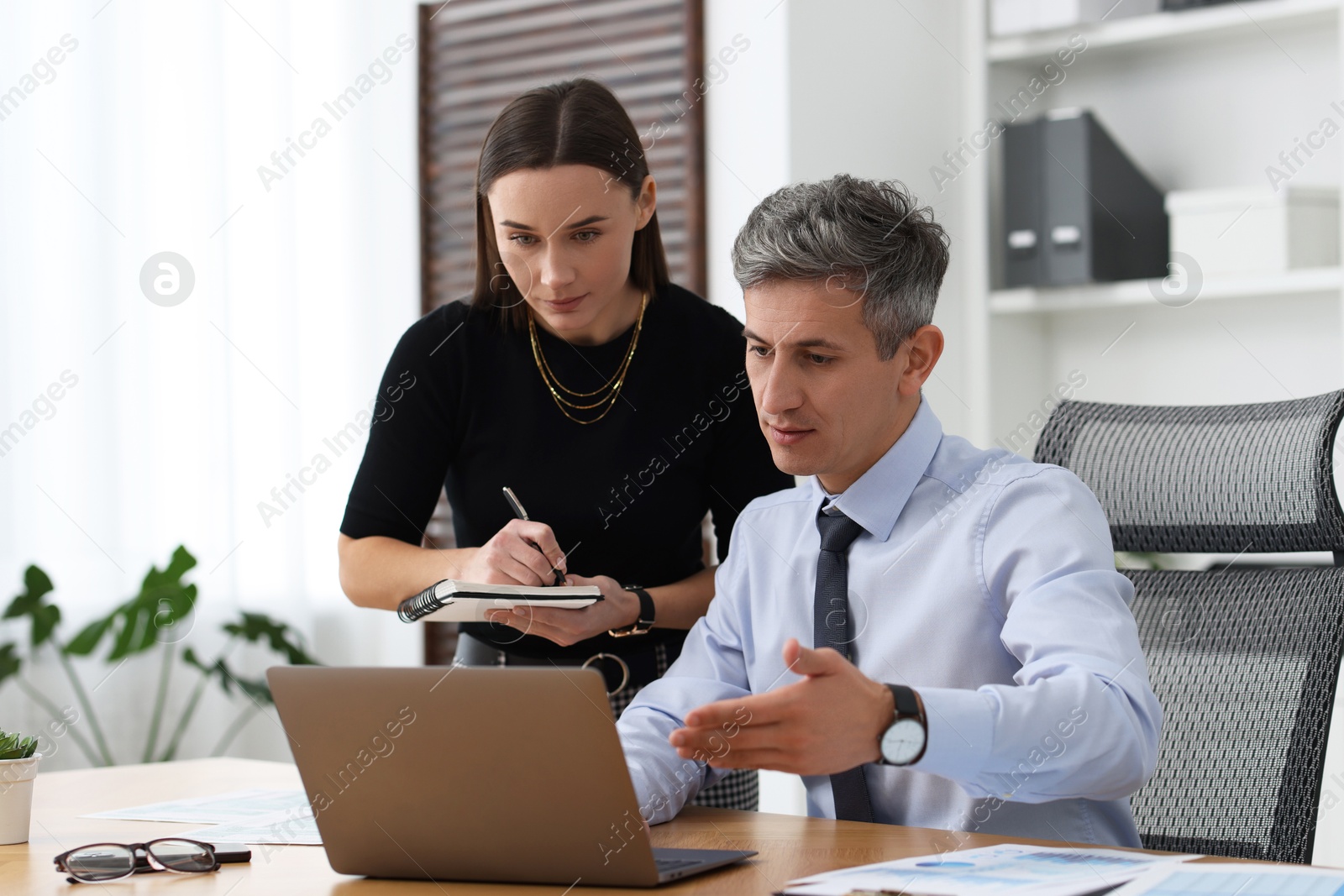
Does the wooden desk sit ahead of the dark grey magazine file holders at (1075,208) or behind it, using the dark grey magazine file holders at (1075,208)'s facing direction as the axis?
ahead

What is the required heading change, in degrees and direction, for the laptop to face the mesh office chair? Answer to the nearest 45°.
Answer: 0° — it already faces it

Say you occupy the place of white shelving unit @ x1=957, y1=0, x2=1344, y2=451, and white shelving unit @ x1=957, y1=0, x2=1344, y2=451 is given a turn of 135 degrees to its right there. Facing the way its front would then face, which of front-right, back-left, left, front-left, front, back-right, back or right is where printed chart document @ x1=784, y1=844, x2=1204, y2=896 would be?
back

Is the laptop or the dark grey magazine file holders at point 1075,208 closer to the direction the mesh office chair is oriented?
the laptop

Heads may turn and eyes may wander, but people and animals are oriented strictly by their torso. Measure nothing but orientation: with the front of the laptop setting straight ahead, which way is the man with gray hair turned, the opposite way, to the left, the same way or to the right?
the opposite way

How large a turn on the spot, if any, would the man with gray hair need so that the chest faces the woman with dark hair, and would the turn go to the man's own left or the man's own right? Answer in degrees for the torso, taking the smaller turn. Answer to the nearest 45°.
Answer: approximately 90° to the man's own right

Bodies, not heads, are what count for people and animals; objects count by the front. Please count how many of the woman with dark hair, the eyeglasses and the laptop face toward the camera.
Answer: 2

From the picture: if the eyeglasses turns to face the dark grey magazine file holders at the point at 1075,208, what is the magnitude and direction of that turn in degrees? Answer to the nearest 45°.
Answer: approximately 135° to its left

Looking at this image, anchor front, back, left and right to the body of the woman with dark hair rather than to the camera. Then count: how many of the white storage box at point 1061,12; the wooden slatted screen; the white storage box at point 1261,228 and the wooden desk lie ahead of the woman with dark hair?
1

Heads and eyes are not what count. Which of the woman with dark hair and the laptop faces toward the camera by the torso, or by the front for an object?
the woman with dark hair

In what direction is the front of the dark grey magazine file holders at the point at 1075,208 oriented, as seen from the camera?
facing the viewer and to the left of the viewer

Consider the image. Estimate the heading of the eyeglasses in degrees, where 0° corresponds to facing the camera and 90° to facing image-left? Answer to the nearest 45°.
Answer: approximately 0°

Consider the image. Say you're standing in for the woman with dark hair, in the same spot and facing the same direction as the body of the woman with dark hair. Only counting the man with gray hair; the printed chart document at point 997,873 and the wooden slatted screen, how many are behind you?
1

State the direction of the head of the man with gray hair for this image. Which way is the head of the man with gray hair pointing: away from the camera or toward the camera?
toward the camera

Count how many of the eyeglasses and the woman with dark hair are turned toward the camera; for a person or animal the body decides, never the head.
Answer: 2

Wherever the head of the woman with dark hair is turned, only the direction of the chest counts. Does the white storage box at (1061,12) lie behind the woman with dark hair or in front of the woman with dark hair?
behind

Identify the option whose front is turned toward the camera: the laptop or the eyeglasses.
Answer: the eyeglasses

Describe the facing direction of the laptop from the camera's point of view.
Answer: facing away from the viewer and to the right of the viewer

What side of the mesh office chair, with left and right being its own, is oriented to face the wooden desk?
front

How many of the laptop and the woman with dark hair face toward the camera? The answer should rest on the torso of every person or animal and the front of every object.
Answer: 1
